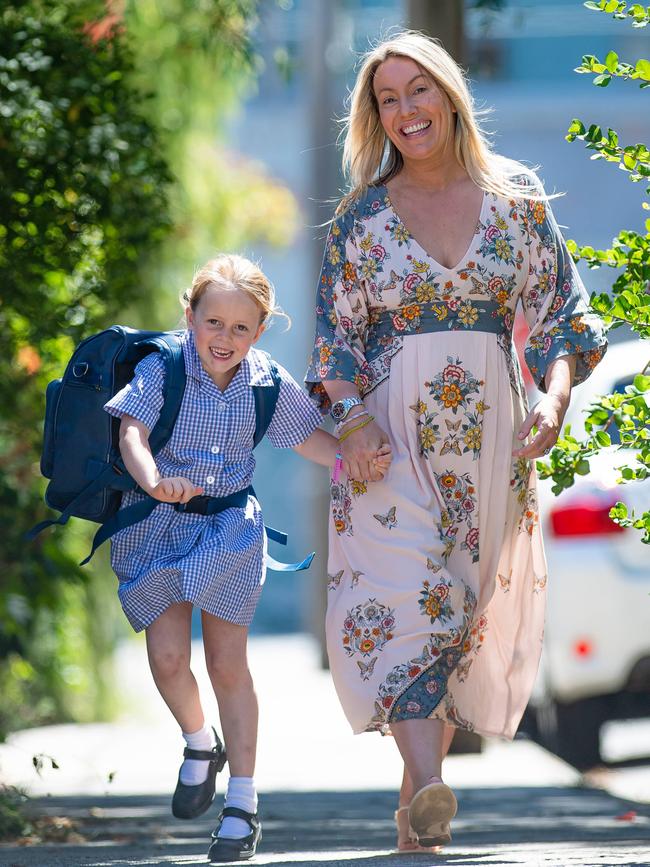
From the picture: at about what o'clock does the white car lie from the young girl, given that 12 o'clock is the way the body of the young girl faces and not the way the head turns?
The white car is roughly at 7 o'clock from the young girl.

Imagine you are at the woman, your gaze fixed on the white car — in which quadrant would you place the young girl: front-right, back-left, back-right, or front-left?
back-left

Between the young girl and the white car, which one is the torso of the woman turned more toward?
the young girl

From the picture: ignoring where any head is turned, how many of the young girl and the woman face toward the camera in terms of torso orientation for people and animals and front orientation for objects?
2

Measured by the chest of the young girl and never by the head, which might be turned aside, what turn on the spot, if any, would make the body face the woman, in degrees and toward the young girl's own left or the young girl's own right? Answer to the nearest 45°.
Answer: approximately 90° to the young girl's own left

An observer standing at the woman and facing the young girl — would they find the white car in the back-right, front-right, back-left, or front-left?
back-right

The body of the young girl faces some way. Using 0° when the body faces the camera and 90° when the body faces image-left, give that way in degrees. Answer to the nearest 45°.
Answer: approximately 0°

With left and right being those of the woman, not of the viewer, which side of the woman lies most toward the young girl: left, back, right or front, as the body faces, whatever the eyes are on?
right
